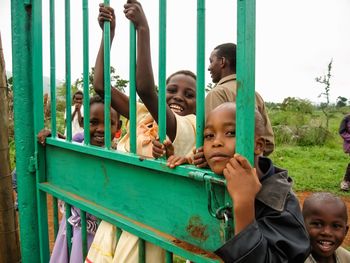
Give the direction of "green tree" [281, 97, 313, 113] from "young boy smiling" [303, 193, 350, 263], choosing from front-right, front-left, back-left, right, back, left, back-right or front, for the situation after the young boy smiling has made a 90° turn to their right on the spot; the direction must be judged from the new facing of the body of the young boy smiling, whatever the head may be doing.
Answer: right

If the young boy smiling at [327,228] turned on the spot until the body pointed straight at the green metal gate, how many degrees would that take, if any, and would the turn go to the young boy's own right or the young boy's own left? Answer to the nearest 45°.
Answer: approximately 45° to the young boy's own right

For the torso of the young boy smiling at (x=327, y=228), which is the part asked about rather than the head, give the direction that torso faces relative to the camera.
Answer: toward the camera

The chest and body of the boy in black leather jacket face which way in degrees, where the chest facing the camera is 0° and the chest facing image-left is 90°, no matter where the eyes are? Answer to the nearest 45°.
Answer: approximately 45°

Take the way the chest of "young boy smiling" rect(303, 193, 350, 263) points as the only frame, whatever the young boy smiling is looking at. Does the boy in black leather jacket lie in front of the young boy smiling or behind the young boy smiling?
in front

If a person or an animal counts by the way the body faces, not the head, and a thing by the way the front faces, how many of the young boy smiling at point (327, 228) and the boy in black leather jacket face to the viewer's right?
0

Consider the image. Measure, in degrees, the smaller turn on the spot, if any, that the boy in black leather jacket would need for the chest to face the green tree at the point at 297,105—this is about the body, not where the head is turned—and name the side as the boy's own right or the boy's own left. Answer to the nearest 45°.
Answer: approximately 135° to the boy's own right
